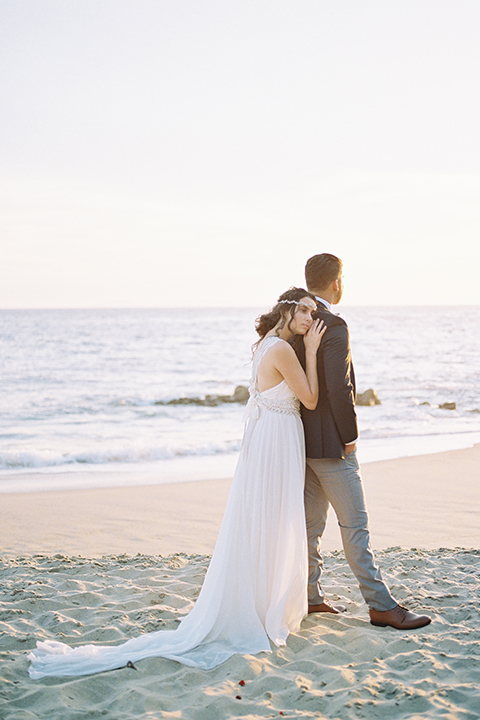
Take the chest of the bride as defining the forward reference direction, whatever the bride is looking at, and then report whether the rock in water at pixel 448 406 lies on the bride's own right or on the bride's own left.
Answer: on the bride's own left

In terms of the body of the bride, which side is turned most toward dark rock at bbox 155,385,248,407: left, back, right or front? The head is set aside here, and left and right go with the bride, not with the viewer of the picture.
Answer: left

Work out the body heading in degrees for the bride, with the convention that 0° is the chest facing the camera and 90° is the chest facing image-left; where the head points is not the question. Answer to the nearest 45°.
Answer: approximately 270°
